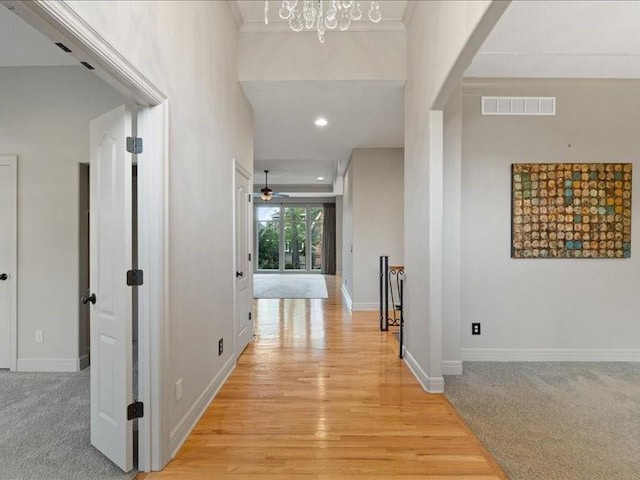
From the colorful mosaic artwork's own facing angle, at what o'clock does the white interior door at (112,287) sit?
The white interior door is roughly at 1 o'clock from the colorful mosaic artwork.

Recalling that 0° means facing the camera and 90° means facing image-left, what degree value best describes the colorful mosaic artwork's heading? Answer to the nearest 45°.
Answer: approximately 0°

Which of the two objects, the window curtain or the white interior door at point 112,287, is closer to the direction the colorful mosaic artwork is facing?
the white interior door

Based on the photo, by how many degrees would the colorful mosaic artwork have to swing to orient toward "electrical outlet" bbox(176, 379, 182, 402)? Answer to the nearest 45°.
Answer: approximately 45° to its right
